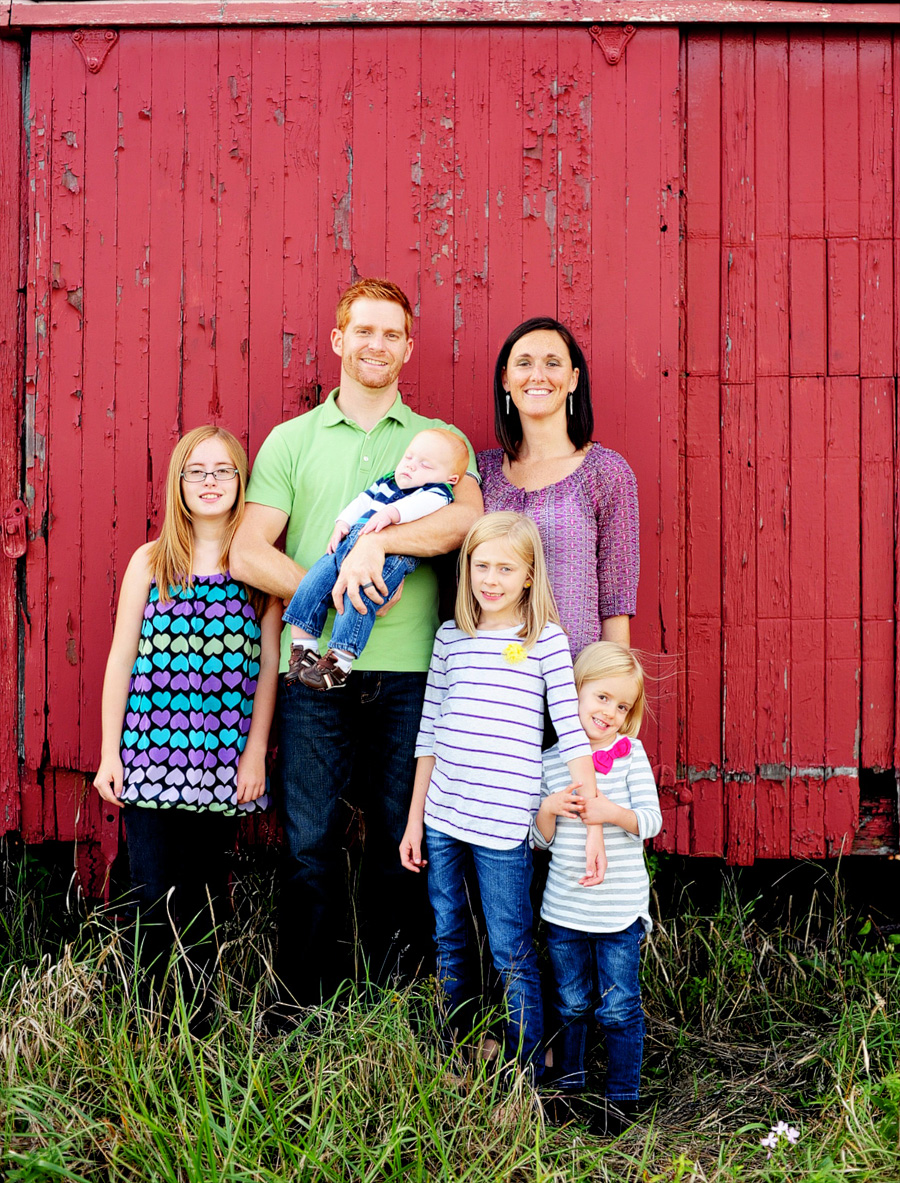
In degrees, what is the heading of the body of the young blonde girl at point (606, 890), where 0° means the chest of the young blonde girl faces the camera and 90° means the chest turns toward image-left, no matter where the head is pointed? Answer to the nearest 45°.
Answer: approximately 0°

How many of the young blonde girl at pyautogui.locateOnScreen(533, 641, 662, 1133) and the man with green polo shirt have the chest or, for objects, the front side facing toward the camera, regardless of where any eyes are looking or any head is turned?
2
